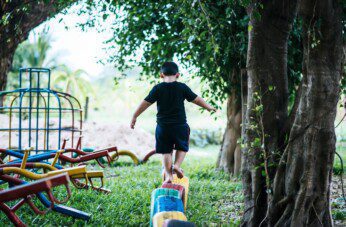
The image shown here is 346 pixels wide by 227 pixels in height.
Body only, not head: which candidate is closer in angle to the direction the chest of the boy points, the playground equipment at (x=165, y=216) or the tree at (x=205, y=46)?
the tree

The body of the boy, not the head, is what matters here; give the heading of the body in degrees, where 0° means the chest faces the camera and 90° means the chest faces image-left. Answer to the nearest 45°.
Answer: approximately 180°

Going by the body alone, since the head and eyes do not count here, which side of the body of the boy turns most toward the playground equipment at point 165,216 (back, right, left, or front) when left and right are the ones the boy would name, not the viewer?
back

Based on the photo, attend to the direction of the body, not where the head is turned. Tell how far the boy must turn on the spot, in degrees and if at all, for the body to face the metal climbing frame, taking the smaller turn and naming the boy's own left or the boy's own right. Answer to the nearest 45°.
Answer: approximately 45° to the boy's own left

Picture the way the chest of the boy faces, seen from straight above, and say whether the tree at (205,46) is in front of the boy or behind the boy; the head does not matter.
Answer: in front

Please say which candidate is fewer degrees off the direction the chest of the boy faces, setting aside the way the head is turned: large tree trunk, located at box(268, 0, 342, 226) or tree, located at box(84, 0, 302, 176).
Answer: the tree

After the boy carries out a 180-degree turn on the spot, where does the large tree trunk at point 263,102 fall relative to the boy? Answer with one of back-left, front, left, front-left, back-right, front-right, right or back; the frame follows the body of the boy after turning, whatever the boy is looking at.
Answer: front-left

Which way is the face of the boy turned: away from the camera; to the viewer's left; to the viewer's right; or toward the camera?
away from the camera

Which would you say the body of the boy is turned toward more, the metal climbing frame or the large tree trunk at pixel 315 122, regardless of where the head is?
the metal climbing frame
